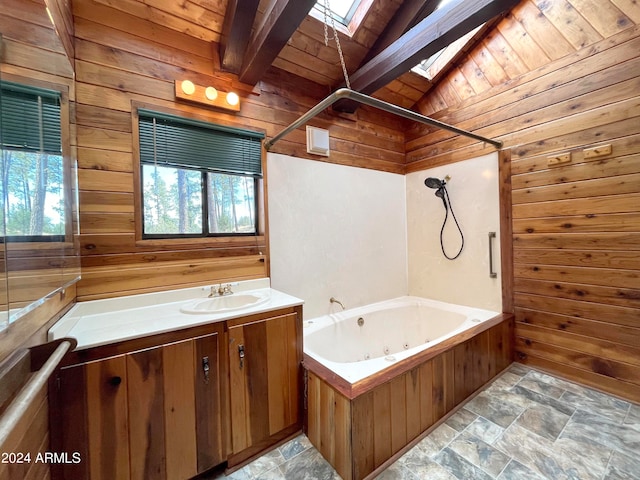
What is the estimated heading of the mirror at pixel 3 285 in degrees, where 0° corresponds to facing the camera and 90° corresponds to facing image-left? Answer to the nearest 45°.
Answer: approximately 270°

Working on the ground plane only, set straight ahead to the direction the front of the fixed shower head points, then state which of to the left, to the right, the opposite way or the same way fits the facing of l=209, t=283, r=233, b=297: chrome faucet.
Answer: to the left

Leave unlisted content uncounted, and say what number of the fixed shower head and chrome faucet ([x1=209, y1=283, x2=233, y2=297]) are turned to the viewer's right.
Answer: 0

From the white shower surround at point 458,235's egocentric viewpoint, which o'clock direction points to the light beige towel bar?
The light beige towel bar is roughly at 11 o'clock from the white shower surround.

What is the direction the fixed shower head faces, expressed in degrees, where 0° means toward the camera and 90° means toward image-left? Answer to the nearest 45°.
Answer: approximately 45°
